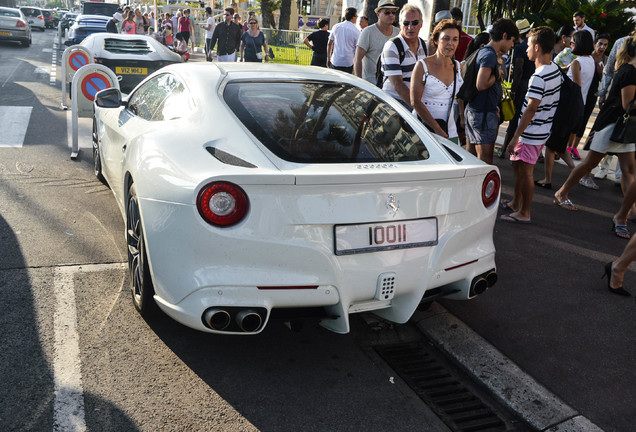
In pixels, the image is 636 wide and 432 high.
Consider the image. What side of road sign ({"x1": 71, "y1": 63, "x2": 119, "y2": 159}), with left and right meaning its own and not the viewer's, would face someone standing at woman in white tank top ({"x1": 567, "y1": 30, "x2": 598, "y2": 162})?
left

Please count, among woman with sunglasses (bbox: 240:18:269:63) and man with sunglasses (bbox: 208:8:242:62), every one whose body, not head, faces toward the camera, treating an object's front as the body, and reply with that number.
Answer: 2

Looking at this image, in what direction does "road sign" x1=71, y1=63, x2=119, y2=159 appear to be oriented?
toward the camera

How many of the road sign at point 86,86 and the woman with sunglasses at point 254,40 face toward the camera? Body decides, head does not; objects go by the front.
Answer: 2

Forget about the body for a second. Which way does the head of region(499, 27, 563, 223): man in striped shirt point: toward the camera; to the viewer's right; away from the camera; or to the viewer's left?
to the viewer's left

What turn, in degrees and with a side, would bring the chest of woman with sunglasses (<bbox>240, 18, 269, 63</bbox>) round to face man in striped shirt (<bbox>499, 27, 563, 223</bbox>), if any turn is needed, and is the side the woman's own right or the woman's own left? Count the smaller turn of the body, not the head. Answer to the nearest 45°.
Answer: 0° — they already face them

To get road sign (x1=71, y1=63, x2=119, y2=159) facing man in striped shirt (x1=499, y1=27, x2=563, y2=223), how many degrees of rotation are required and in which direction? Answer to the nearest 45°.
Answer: approximately 45° to its left

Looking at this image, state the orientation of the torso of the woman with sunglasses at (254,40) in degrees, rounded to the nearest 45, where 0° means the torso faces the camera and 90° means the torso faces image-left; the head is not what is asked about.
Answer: approximately 0°

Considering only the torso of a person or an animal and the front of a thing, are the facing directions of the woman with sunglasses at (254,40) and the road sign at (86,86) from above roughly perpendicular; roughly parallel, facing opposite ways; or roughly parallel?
roughly parallel

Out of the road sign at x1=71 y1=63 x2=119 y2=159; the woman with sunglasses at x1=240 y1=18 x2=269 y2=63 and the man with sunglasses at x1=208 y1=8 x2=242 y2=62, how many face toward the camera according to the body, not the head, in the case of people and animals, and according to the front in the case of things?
3
